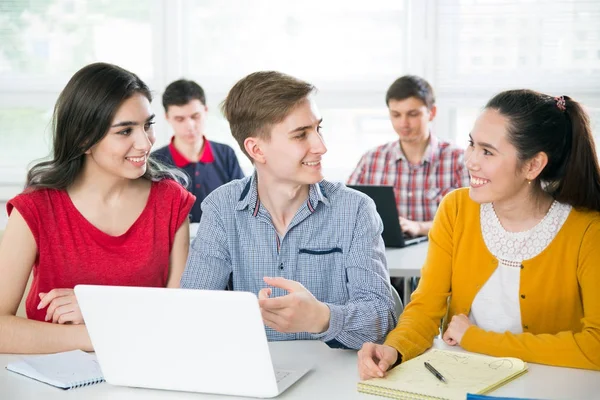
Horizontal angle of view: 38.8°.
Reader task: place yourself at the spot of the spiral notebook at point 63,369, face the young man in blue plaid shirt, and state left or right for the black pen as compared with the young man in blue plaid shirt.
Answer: right

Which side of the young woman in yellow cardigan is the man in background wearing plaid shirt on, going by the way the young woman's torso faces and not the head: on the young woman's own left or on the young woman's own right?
on the young woman's own right

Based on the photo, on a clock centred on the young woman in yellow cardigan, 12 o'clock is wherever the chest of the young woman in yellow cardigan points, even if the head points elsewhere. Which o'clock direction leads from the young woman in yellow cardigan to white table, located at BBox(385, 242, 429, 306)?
The white table is roughly at 4 o'clock from the young woman in yellow cardigan.

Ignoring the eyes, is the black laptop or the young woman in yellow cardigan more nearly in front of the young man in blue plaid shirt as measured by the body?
the young woman in yellow cardigan

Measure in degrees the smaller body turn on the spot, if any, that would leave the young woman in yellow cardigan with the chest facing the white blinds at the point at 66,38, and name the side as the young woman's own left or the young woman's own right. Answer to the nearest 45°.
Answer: approximately 90° to the young woman's own right

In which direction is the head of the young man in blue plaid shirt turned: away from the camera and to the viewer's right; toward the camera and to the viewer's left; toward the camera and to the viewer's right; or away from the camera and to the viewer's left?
toward the camera and to the viewer's right

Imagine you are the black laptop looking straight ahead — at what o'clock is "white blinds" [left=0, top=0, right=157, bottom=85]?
The white blinds is roughly at 9 o'clock from the black laptop.

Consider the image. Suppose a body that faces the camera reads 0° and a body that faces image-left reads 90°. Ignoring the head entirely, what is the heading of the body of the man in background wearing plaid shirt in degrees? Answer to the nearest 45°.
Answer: approximately 0°

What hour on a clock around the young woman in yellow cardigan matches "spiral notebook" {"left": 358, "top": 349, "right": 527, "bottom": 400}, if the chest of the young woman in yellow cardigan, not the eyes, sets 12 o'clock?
The spiral notebook is roughly at 11 o'clock from the young woman in yellow cardigan.

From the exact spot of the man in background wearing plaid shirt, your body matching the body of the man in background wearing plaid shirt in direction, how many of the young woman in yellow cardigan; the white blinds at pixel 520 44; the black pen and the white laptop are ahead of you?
3

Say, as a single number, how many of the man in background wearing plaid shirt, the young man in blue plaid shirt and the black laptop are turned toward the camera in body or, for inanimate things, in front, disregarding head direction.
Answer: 2
